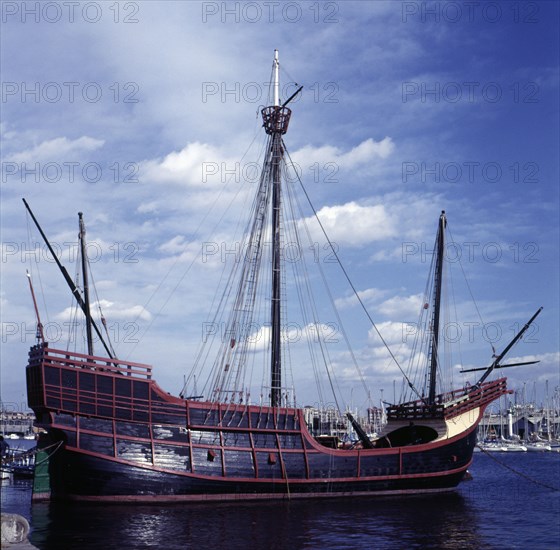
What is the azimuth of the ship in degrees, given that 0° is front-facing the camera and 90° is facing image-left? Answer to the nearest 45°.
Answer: approximately 270°
